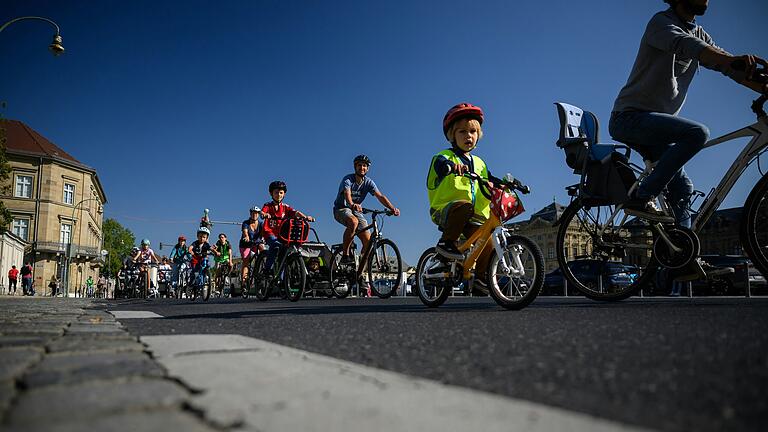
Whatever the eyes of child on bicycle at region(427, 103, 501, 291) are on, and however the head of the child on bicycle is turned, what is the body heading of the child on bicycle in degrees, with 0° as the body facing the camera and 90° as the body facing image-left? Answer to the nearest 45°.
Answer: approximately 315°

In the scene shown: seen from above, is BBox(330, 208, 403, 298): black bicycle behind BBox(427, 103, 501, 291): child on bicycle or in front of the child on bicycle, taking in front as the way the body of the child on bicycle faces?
behind

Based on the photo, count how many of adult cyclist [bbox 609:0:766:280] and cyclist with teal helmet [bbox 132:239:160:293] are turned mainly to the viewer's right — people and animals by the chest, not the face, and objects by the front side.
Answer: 1

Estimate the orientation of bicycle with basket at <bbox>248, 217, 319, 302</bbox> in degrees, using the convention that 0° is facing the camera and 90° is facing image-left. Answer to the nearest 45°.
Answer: approximately 315°

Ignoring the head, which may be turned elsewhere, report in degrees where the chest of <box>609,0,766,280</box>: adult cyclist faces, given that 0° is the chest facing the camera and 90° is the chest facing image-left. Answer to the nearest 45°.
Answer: approximately 270°
